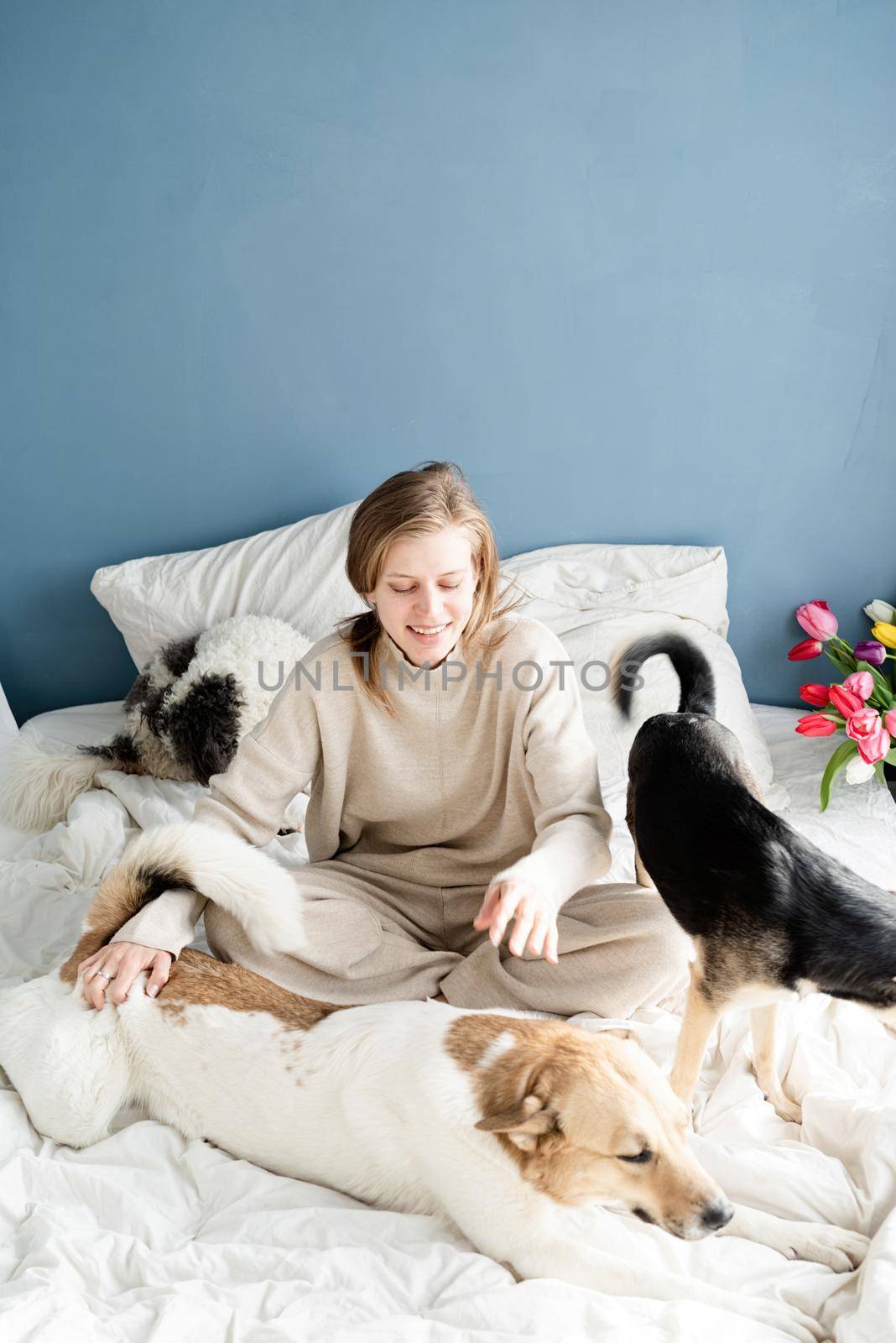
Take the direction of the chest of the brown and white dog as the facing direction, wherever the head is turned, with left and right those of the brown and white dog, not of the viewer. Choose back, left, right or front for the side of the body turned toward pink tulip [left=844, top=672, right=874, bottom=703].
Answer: left

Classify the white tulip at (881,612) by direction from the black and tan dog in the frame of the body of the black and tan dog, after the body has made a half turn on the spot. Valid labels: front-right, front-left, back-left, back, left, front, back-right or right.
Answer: front-right

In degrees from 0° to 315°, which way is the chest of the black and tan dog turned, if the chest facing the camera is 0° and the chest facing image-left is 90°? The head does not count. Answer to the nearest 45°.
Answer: approximately 315°

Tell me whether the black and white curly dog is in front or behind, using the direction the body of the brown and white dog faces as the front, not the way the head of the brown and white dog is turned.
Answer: behind

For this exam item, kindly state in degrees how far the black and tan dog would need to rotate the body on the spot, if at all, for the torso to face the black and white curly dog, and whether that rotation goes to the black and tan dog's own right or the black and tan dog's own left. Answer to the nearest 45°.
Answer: approximately 180°

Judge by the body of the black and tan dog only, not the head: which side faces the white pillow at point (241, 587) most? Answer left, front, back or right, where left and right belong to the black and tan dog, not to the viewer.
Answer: back

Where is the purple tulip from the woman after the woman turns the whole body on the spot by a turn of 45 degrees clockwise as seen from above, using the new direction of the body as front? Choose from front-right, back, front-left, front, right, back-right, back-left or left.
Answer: back
